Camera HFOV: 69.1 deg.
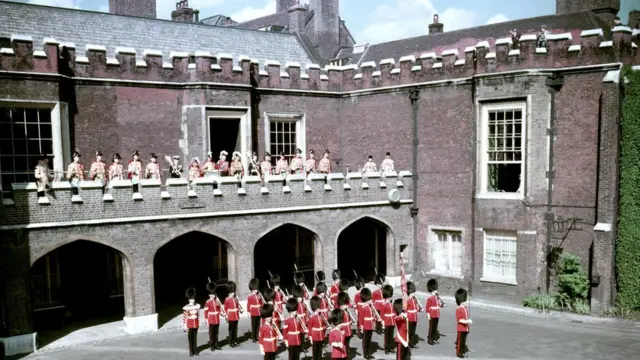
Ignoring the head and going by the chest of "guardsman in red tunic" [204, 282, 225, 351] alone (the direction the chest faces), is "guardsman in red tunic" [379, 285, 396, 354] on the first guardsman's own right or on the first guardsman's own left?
on the first guardsman's own left

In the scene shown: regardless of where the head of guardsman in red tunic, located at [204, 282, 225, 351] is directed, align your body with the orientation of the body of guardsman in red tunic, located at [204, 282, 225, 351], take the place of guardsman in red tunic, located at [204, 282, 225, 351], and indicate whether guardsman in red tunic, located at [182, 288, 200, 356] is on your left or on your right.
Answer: on your right

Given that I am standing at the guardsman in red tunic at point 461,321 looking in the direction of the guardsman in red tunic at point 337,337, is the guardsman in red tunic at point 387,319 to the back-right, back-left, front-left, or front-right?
front-right

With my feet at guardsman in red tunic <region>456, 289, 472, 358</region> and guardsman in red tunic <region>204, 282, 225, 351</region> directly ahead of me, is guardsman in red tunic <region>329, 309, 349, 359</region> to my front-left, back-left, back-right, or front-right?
front-left

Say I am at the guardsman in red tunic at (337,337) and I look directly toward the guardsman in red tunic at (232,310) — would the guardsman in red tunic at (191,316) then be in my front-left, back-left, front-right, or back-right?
front-left

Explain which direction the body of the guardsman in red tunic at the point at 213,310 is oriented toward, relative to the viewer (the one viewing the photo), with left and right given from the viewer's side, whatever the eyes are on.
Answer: facing the viewer

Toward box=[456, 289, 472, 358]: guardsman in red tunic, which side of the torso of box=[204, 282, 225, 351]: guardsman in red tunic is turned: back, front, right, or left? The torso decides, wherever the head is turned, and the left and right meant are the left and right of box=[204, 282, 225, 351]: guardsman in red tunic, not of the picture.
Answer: left

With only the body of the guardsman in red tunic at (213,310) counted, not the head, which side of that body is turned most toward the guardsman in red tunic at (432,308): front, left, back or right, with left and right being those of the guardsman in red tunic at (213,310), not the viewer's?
left

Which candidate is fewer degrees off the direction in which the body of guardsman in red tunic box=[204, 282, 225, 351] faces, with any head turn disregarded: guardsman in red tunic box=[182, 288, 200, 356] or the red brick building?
the guardsman in red tunic
